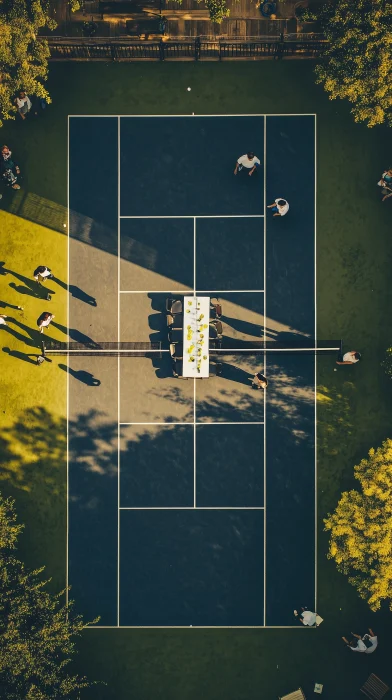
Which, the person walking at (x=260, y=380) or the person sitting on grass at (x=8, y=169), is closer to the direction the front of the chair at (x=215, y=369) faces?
the person sitting on grass

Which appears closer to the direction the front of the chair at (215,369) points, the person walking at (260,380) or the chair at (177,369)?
the chair

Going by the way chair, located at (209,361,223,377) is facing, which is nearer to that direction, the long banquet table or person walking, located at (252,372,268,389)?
the long banquet table

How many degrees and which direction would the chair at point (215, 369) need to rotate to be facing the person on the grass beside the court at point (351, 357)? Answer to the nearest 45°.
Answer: approximately 180°
